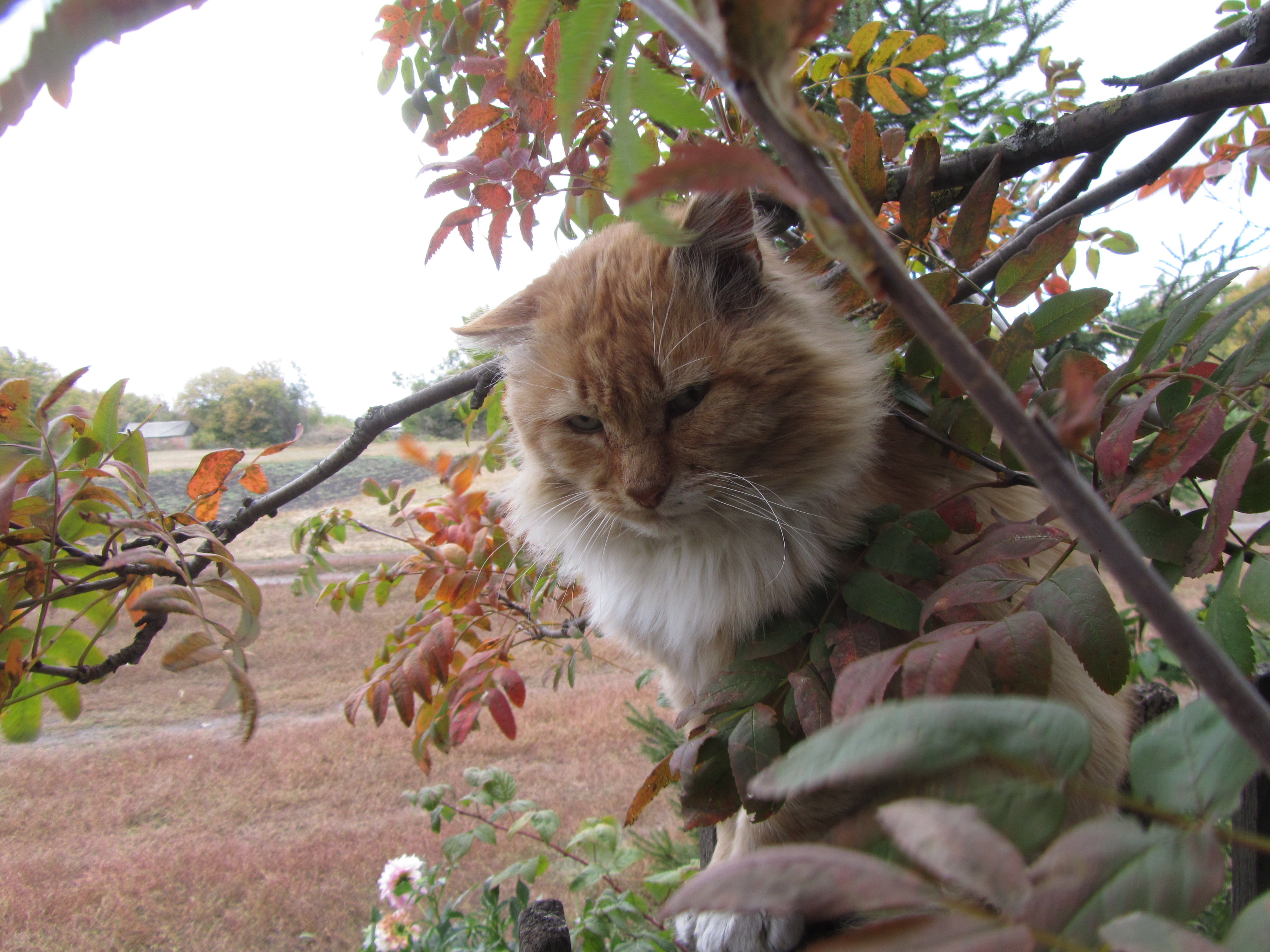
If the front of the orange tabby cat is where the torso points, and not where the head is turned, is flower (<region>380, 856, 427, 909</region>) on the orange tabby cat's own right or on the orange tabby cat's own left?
on the orange tabby cat's own right

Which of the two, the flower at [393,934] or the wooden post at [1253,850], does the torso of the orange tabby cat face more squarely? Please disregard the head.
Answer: the flower

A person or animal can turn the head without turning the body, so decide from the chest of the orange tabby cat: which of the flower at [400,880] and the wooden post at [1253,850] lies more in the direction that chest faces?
the flower

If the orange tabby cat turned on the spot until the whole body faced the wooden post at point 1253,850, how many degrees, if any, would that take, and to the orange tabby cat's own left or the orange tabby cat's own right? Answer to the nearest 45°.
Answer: approximately 135° to the orange tabby cat's own left

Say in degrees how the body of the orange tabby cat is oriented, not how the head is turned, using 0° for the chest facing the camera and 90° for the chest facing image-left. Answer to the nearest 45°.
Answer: approximately 45°
